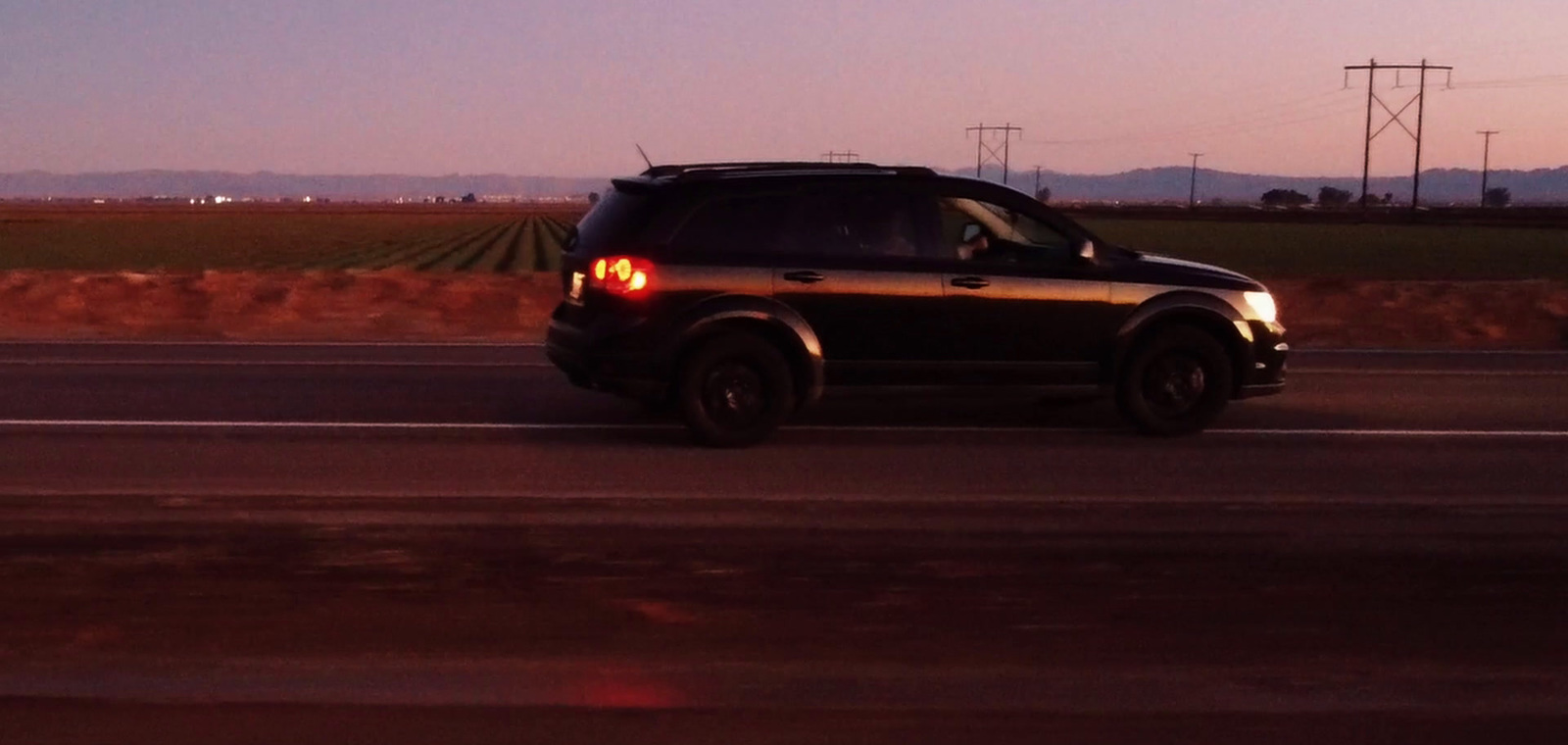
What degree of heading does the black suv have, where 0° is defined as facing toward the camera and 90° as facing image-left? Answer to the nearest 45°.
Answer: approximately 270°
